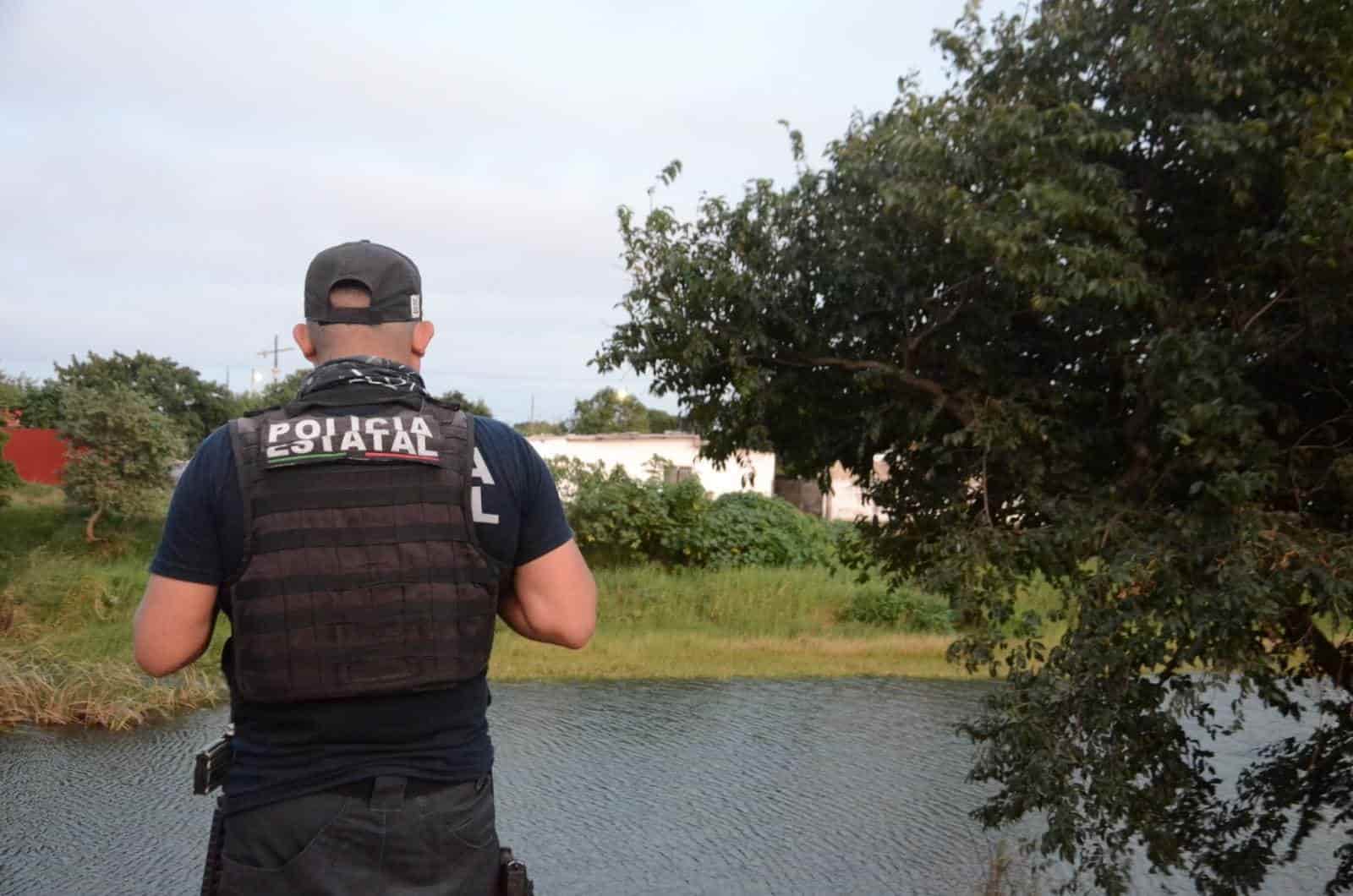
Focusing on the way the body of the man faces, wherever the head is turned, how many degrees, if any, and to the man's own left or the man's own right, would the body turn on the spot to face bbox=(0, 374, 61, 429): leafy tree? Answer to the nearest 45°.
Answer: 0° — they already face it

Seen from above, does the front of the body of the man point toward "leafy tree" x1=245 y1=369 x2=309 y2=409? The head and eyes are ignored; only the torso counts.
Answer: yes

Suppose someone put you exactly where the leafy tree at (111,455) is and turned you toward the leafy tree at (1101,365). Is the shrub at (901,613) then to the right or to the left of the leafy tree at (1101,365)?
left

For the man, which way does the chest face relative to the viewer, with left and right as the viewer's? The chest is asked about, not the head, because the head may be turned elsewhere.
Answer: facing away from the viewer

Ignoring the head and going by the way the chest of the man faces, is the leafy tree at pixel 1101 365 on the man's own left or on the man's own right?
on the man's own right

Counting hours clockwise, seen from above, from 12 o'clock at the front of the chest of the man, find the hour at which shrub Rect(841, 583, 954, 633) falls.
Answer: The shrub is roughly at 1 o'clock from the man.

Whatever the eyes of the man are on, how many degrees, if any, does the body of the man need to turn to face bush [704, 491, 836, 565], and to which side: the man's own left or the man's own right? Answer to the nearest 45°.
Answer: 0° — they already face it

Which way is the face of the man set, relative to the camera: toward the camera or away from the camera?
away from the camera
